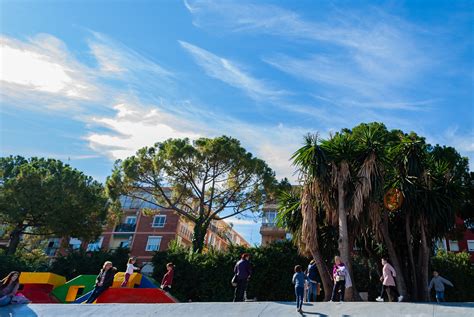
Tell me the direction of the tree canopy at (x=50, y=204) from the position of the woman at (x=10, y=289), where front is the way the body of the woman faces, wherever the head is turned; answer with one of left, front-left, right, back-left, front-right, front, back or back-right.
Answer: back-left

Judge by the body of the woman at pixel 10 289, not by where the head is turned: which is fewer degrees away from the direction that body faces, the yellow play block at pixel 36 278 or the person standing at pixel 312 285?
the person standing

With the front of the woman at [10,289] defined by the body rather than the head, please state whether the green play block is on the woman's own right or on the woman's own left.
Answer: on the woman's own left

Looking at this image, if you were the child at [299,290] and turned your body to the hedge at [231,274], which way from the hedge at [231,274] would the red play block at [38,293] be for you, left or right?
left

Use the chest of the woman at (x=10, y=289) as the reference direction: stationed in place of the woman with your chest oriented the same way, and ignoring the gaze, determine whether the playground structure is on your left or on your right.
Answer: on your left

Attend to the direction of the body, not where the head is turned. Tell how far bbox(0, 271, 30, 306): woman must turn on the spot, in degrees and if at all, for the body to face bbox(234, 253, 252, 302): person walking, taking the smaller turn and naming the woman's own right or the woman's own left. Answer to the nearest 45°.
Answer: approximately 45° to the woman's own left

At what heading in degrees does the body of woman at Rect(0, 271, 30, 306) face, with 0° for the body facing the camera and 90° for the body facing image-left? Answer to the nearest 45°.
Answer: approximately 315°

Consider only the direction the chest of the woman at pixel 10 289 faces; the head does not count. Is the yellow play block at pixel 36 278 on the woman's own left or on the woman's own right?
on the woman's own left
